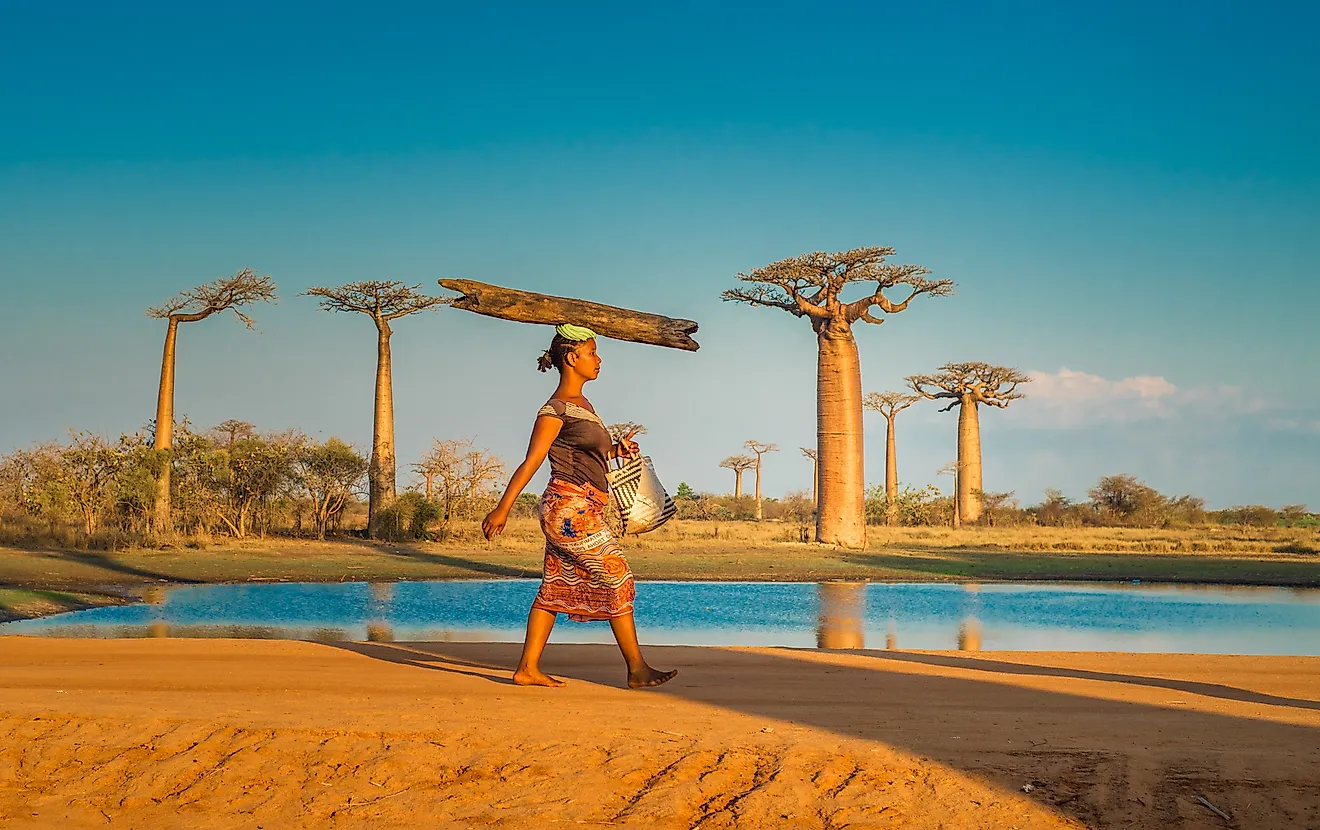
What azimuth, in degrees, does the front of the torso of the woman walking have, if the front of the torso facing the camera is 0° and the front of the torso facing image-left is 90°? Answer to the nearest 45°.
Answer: approximately 270°

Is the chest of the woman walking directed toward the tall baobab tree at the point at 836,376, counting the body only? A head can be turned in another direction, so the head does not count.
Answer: no

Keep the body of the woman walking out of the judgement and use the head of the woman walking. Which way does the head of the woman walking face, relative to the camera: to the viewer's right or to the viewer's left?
to the viewer's right
